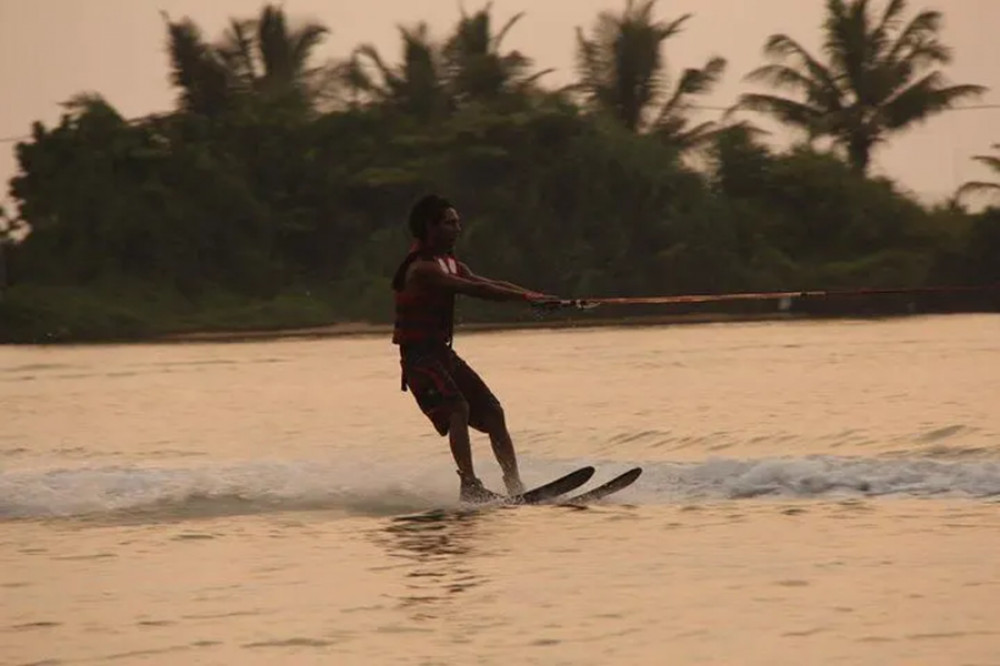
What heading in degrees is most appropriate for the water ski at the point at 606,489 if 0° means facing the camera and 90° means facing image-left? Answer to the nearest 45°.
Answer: approximately 270°
